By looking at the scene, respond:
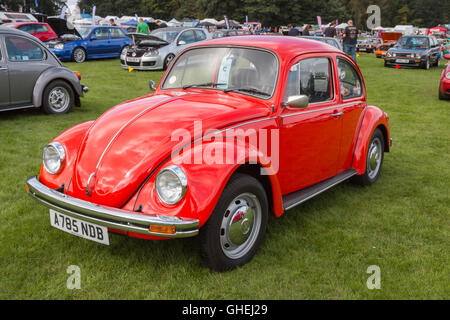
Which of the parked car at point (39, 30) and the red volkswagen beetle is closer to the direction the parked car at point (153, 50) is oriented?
the red volkswagen beetle

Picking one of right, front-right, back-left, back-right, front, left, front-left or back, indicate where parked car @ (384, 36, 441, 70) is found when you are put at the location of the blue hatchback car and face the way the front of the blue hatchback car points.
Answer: back-left

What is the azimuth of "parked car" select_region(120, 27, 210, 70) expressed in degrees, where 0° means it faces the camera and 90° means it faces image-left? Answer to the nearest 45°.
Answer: approximately 45°

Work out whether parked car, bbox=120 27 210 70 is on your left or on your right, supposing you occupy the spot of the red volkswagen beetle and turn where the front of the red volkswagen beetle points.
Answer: on your right

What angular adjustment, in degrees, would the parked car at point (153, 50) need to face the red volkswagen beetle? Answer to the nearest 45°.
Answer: approximately 45° to its left

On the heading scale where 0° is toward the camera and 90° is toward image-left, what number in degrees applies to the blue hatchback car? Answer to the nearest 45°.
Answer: approximately 45°
